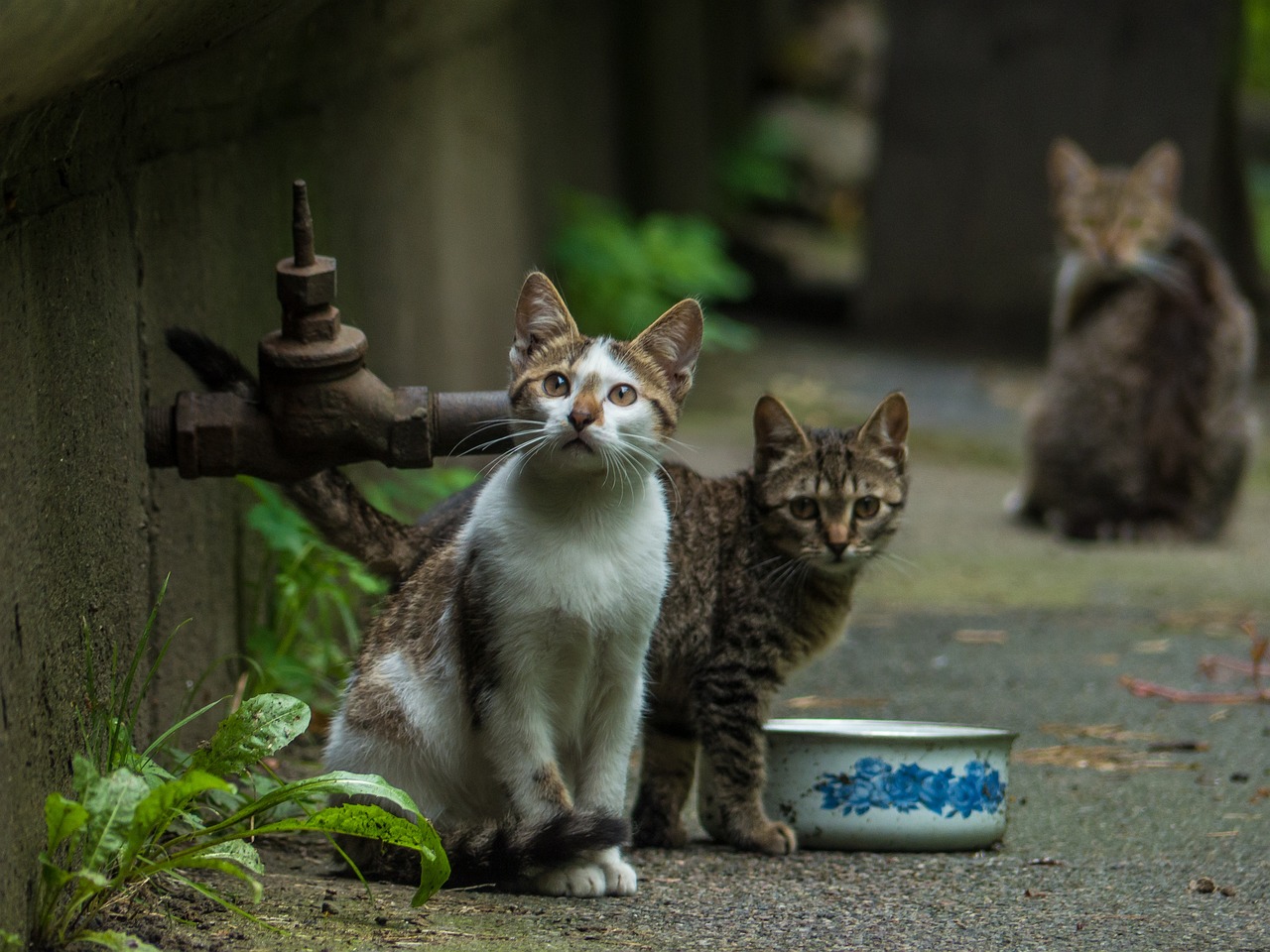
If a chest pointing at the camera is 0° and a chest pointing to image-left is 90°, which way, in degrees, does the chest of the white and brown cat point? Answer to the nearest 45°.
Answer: approximately 315°

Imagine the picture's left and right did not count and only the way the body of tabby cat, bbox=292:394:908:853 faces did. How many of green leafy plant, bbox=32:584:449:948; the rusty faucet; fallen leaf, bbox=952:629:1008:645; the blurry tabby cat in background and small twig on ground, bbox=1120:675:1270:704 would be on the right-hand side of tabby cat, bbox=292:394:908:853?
2

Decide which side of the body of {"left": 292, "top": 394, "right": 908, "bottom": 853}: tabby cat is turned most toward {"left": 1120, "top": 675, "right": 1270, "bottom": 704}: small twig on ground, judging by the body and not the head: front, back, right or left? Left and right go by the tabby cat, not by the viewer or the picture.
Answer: left

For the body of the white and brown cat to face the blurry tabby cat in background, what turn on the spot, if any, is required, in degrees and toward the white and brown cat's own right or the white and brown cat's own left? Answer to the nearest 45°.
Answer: approximately 90° to the white and brown cat's own left

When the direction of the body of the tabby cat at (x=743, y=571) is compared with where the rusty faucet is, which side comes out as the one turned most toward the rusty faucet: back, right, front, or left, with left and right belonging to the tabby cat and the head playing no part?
back
